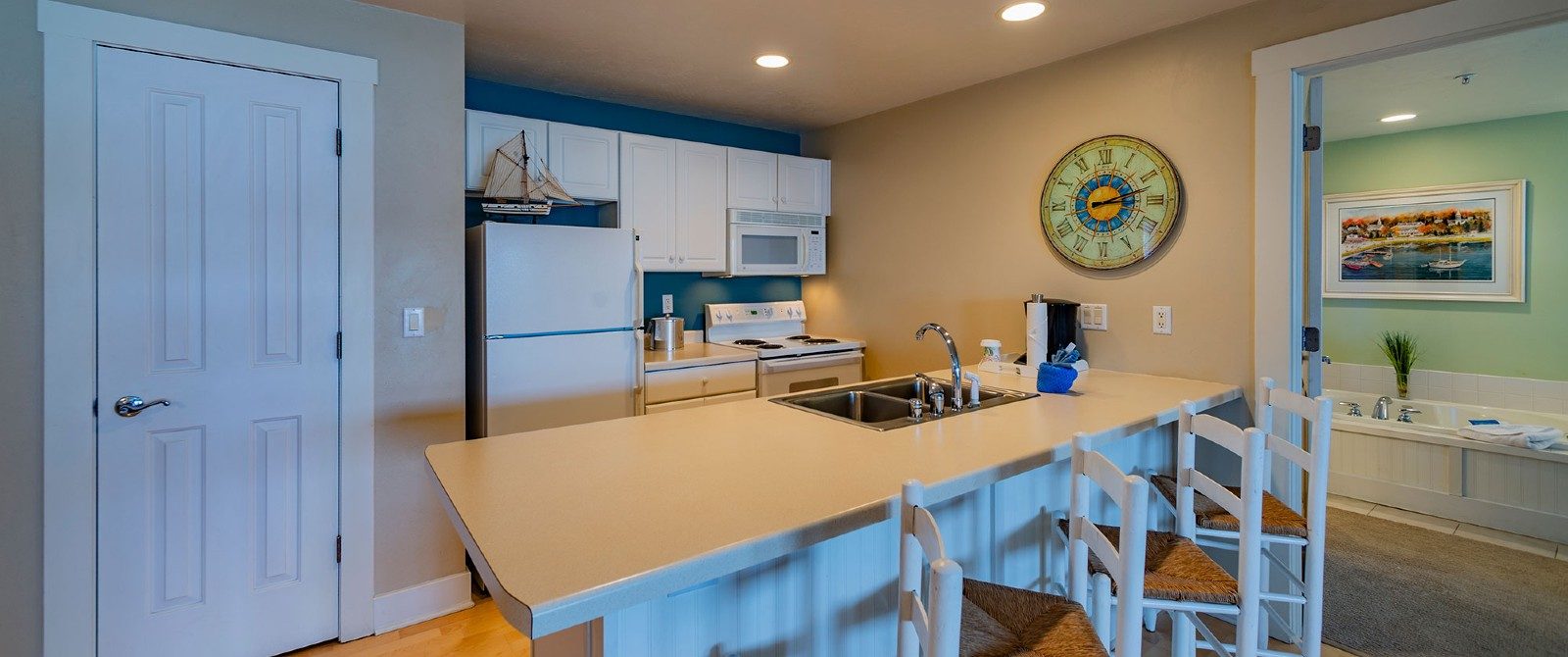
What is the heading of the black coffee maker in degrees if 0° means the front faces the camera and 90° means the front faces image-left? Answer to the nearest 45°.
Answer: approximately 45°

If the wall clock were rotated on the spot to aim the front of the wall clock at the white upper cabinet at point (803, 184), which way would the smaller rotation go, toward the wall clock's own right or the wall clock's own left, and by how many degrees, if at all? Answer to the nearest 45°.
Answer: approximately 45° to the wall clock's own right

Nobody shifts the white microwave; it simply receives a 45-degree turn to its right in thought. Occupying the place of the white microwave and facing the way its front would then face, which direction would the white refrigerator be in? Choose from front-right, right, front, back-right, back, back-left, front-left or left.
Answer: front-right

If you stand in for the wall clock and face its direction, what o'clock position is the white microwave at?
The white microwave is roughly at 2 o'clock from the wall clock.

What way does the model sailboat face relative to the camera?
to the viewer's right

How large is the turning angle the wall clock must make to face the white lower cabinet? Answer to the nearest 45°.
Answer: approximately 45° to its right

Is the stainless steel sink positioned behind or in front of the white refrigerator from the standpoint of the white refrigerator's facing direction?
in front
